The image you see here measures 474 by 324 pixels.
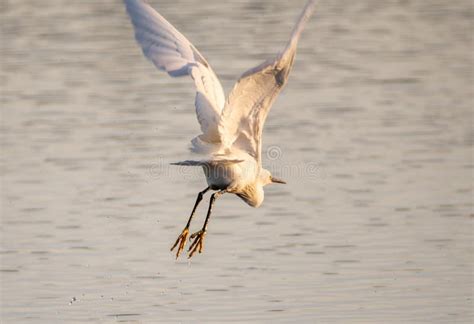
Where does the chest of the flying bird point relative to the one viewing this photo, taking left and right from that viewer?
facing away from the viewer and to the right of the viewer
